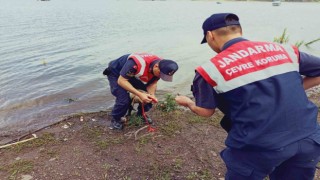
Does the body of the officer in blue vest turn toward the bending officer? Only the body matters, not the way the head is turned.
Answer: yes

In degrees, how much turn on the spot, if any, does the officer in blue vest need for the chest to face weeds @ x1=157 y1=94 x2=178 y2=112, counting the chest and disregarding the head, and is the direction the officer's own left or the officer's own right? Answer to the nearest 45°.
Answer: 0° — they already face it

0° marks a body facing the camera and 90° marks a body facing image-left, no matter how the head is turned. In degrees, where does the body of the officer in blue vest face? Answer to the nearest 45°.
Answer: approximately 135°

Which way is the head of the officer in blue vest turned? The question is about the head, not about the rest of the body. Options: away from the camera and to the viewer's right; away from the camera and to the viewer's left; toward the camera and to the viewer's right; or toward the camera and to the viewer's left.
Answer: away from the camera and to the viewer's left

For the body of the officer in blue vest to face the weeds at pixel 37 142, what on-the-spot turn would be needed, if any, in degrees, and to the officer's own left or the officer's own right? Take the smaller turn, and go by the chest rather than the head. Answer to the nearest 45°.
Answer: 0° — they already face it
